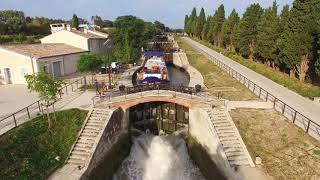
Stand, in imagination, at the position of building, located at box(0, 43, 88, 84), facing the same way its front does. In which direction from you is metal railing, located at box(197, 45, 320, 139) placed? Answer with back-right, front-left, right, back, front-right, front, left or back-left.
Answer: front

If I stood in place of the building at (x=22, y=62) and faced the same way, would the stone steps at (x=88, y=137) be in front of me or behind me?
in front

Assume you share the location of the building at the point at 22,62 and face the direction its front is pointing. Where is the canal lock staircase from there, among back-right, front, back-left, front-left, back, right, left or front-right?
front

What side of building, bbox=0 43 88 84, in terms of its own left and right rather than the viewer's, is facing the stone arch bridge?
front

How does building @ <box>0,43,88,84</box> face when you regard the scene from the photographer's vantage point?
facing the viewer and to the right of the viewer

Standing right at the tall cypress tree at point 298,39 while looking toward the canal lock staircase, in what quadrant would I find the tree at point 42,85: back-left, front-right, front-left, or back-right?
front-right

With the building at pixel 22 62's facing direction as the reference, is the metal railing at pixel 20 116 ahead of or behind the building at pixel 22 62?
ahead

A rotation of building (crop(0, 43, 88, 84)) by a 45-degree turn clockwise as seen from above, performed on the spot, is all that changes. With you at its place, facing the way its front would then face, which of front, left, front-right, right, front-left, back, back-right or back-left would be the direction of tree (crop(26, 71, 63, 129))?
front

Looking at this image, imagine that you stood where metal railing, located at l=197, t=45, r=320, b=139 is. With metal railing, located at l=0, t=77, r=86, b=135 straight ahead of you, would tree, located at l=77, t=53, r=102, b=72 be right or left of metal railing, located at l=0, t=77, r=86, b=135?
right
